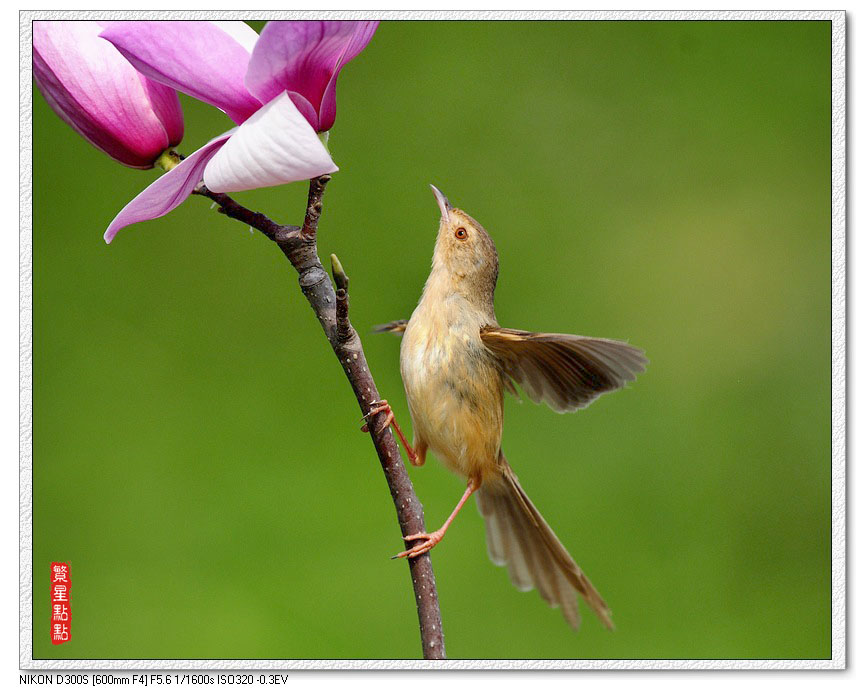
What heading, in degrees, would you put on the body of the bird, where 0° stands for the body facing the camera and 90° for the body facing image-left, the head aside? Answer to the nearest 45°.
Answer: approximately 45°
